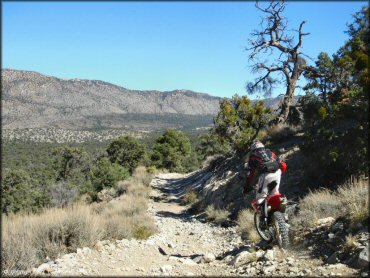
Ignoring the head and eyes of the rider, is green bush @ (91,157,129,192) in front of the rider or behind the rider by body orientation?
in front

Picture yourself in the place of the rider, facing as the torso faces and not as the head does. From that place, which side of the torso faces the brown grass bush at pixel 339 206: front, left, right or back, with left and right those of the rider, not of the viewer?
right

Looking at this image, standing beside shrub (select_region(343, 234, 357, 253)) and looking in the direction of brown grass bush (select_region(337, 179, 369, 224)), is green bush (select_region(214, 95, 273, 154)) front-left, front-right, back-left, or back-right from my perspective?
front-left

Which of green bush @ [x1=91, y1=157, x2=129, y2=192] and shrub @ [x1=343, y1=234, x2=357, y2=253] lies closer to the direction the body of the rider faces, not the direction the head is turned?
the green bush

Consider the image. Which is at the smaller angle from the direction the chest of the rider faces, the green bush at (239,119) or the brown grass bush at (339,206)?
the green bush

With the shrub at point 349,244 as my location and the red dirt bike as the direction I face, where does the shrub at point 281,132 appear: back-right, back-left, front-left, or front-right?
front-right

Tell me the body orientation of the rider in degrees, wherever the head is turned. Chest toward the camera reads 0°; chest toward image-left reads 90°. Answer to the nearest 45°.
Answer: approximately 135°

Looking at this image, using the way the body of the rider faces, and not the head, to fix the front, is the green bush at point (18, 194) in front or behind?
in front

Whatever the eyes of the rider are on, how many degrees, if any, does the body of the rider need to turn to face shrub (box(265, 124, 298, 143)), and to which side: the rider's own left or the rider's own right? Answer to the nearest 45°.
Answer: approximately 45° to the rider's own right

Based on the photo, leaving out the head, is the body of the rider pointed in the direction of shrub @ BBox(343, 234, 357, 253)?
no

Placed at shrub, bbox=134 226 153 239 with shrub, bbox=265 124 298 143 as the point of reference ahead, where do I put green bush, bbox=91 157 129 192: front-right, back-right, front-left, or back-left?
front-left

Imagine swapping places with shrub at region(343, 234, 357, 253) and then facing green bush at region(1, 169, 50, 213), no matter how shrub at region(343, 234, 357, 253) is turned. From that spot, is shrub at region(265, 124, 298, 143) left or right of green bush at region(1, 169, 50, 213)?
right

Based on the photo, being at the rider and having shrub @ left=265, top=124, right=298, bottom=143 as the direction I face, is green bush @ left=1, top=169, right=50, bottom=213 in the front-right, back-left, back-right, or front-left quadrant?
front-left
